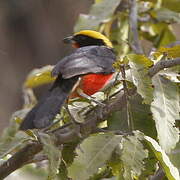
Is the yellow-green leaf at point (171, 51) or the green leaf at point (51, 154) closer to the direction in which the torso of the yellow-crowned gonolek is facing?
the yellow-green leaf
